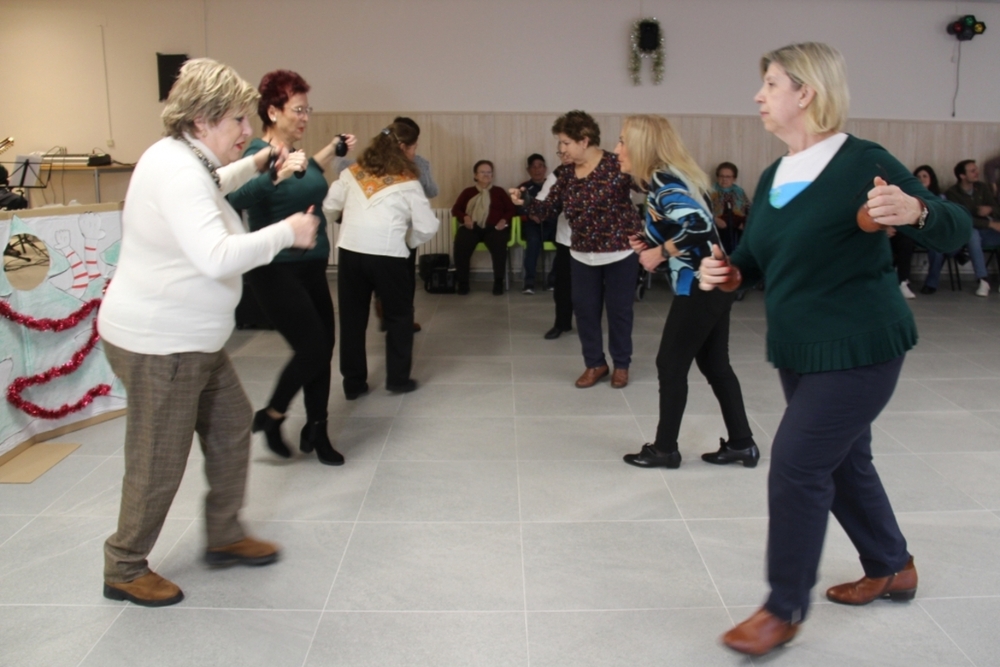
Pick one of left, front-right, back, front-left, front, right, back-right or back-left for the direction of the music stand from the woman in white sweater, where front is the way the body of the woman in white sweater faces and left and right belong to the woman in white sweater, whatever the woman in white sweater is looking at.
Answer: left

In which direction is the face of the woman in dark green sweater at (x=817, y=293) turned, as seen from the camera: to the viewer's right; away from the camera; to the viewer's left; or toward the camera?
to the viewer's left

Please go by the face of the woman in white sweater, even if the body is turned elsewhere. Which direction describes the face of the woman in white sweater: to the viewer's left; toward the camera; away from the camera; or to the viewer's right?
to the viewer's right

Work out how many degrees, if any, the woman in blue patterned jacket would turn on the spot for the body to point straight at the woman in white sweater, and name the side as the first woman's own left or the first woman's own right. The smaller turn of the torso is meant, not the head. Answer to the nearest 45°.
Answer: approximately 45° to the first woman's own left

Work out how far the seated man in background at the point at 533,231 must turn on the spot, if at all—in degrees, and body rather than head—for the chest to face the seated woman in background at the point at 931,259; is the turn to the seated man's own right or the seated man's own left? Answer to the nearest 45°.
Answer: approximately 90° to the seated man's own left

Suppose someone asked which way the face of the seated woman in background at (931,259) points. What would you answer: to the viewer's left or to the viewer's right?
to the viewer's left

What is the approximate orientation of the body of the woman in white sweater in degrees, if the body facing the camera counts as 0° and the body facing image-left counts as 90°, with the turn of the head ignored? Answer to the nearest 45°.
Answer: approximately 270°

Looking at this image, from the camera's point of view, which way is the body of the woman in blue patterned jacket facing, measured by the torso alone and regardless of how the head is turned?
to the viewer's left
